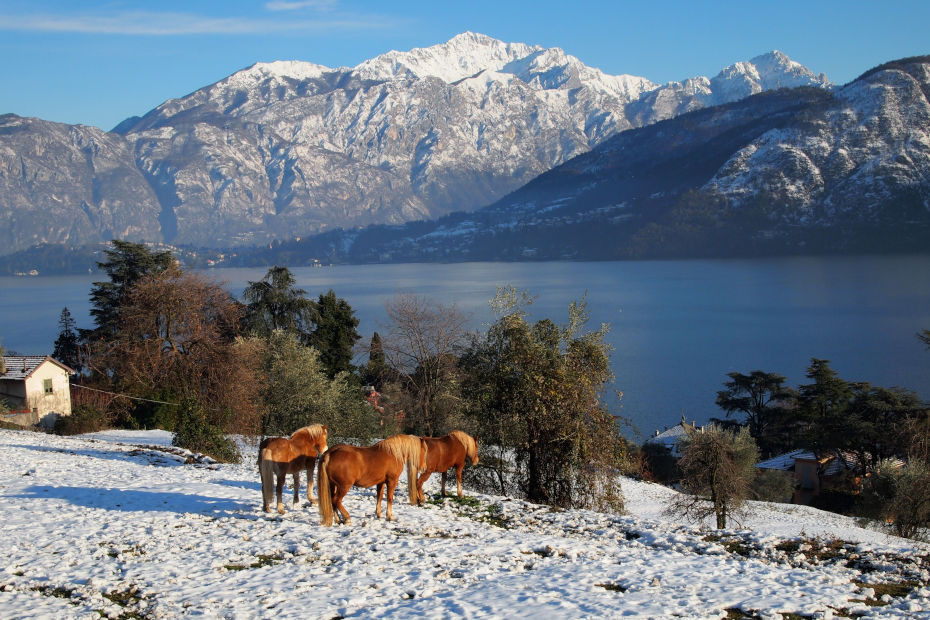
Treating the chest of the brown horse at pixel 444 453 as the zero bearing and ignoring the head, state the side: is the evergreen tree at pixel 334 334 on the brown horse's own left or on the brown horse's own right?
on the brown horse's own left

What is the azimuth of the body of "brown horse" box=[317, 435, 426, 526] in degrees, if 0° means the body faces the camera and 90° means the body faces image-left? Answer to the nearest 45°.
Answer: approximately 225°

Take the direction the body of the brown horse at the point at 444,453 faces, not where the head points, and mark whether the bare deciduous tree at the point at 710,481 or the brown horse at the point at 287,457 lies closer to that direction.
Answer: the bare deciduous tree

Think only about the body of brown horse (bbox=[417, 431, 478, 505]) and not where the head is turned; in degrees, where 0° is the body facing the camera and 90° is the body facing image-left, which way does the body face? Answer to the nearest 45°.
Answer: approximately 225°

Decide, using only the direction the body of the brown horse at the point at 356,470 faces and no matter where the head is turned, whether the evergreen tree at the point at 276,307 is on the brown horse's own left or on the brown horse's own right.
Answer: on the brown horse's own left

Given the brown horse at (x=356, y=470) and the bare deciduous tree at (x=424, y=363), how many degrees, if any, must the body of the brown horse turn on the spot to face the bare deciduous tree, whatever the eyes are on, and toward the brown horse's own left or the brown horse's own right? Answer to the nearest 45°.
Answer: approximately 45° to the brown horse's own left

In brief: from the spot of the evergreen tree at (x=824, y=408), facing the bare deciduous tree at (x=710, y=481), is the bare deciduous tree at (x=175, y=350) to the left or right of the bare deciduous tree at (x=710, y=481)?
right

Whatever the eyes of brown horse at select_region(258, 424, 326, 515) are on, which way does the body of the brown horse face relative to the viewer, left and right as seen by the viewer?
facing away from the viewer and to the right of the viewer
